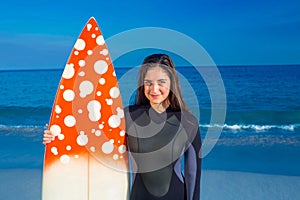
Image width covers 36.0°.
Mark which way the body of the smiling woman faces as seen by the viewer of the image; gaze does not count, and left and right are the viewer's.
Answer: facing the viewer
